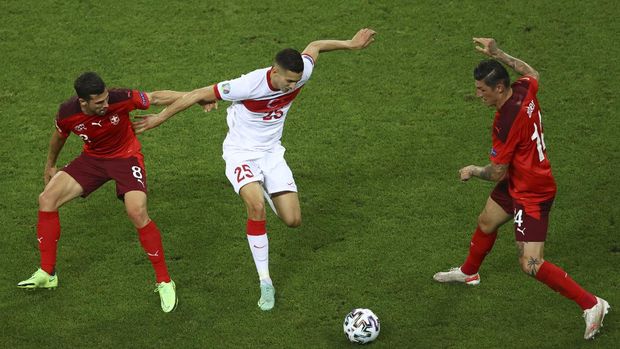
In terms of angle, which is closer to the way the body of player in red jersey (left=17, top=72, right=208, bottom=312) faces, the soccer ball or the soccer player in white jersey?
the soccer ball

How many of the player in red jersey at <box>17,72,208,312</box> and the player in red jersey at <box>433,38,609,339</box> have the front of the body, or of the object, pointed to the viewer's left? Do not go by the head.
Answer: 1

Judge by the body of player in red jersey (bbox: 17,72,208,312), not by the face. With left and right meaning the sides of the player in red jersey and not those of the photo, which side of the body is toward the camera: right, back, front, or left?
front

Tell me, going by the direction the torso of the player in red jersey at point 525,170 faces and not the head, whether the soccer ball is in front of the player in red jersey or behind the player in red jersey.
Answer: in front

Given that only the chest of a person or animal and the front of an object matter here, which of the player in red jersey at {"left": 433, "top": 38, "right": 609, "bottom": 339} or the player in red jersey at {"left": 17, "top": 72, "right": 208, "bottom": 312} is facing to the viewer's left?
the player in red jersey at {"left": 433, "top": 38, "right": 609, "bottom": 339}

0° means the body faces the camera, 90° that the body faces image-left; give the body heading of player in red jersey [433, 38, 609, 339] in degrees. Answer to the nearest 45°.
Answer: approximately 90°

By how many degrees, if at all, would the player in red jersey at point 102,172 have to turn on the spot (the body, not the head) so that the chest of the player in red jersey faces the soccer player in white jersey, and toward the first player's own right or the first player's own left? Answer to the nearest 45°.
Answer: approximately 90° to the first player's own left

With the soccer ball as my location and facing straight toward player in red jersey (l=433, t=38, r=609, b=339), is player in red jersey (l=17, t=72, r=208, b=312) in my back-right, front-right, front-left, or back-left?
back-left

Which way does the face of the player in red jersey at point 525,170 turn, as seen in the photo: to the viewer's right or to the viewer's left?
to the viewer's left
